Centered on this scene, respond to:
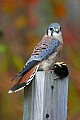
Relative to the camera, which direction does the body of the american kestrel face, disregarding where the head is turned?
to the viewer's right
